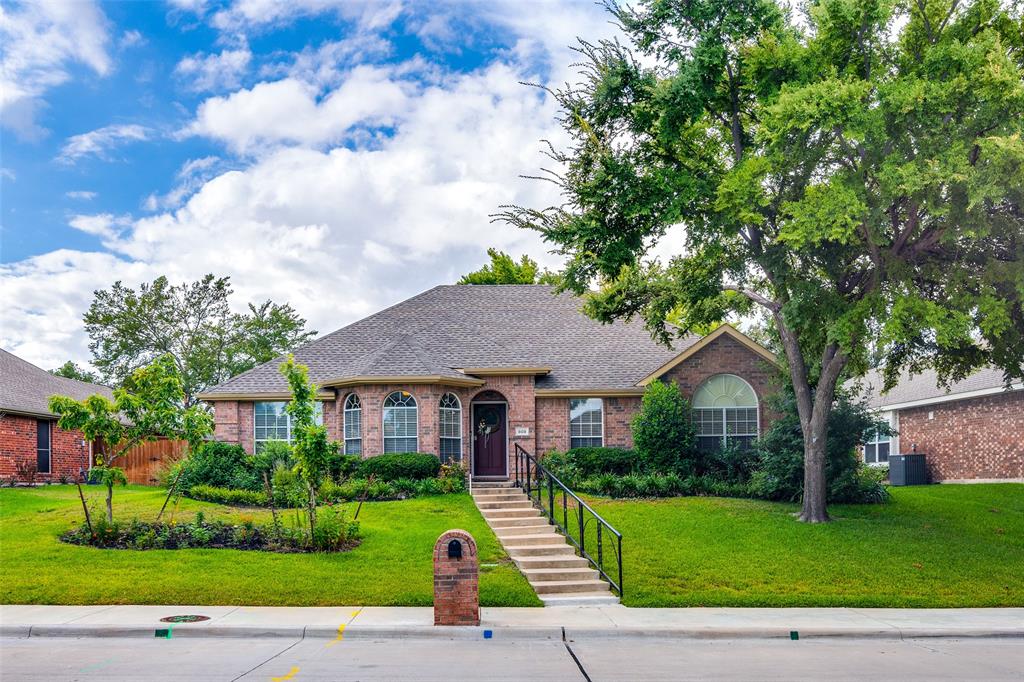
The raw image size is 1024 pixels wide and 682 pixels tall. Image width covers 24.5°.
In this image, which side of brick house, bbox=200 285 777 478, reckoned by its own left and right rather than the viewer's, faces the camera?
front

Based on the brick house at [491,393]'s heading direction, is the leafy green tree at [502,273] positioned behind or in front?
behind

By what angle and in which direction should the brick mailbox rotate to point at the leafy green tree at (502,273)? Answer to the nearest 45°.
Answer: approximately 180°

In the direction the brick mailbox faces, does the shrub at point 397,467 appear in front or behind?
behind

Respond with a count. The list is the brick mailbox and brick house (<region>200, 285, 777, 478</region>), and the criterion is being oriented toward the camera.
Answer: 2

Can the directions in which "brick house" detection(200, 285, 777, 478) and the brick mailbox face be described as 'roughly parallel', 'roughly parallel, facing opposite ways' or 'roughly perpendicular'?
roughly parallel

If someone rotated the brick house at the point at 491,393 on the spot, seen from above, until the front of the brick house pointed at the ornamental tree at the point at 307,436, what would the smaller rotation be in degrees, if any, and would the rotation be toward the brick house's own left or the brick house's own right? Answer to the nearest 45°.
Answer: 0° — it already faces it
